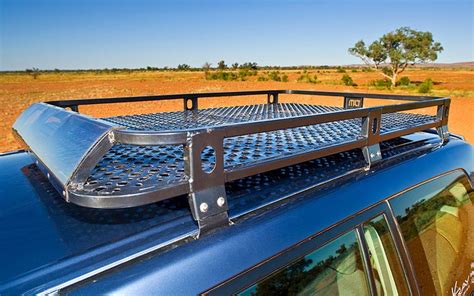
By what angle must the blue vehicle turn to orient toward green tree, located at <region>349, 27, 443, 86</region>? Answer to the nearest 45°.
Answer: approximately 180°

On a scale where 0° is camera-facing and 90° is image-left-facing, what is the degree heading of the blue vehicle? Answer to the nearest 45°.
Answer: approximately 45°
